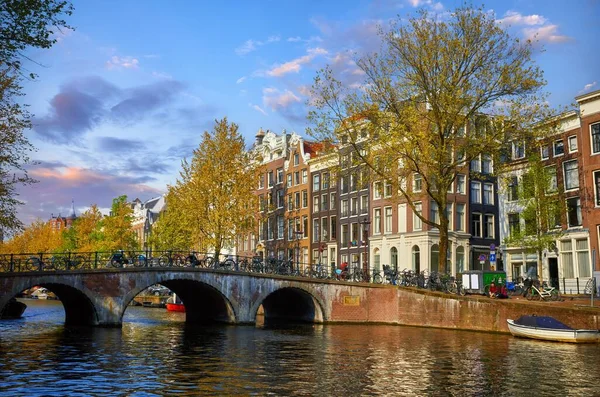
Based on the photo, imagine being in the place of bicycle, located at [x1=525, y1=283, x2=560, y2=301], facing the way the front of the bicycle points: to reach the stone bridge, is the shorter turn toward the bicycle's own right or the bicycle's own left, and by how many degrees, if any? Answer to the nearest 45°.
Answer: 0° — it already faces it

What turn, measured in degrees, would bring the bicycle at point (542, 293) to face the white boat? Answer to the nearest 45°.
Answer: approximately 90° to its left

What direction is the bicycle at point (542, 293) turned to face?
to the viewer's left
